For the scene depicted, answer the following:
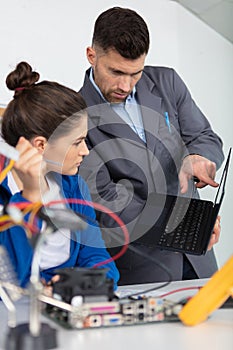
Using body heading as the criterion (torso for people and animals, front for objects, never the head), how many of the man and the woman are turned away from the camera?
0

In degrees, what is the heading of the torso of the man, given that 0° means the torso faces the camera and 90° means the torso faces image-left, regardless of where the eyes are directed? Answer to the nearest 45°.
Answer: approximately 0°

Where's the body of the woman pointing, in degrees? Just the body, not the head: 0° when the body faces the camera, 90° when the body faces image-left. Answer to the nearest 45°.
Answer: approximately 315°
